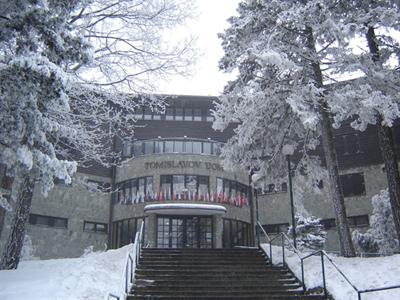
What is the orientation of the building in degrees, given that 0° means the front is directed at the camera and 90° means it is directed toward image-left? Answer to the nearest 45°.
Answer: approximately 0°

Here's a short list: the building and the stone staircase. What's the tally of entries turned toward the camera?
2

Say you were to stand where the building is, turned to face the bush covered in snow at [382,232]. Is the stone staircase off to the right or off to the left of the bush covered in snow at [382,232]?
right

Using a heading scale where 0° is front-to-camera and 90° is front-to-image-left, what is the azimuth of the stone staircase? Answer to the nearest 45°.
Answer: approximately 0°

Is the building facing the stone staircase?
yes

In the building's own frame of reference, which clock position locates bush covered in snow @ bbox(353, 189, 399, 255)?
The bush covered in snow is roughly at 10 o'clock from the building.

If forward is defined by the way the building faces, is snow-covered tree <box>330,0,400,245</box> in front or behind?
in front

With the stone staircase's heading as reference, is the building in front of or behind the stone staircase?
behind
